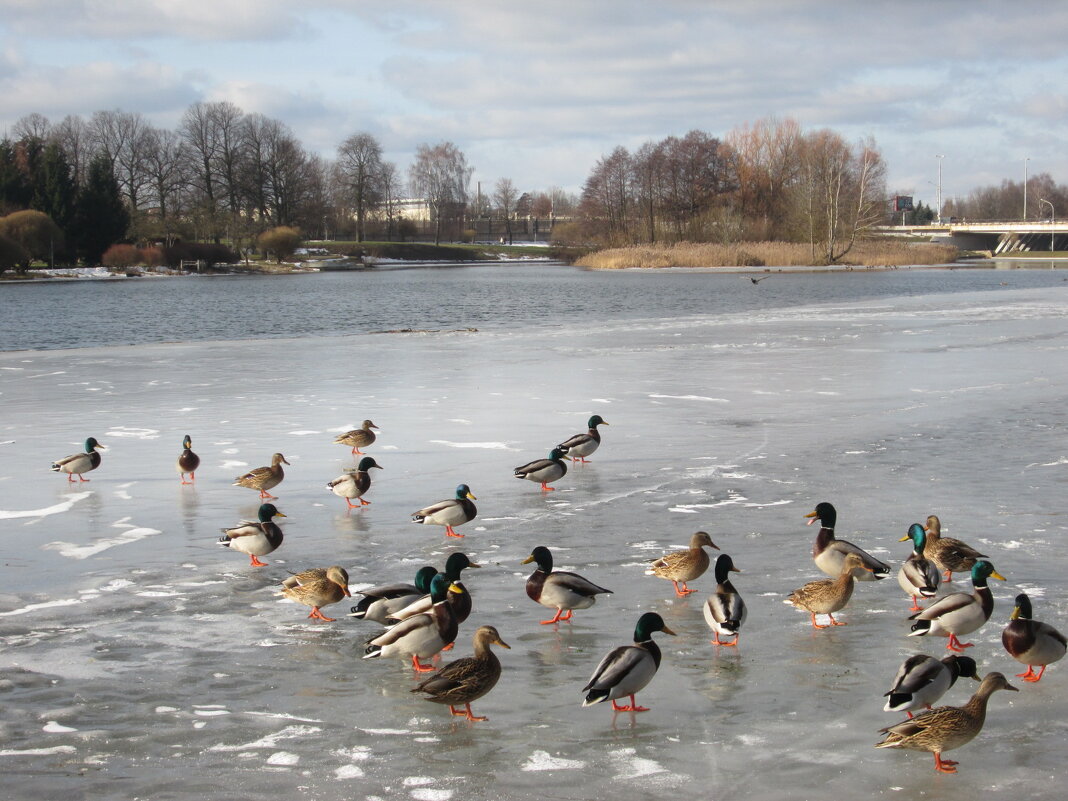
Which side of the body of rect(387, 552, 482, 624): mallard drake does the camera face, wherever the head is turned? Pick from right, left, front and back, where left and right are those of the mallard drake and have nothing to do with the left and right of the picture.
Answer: right

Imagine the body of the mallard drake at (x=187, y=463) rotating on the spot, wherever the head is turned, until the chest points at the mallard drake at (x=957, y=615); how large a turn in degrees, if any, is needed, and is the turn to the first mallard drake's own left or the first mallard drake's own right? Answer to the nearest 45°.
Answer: approximately 45° to the first mallard drake's own left

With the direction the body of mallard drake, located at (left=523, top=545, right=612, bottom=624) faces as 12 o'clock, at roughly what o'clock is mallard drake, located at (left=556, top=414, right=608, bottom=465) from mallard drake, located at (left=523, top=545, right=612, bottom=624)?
mallard drake, located at (left=556, top=414, right=608, bottom=465) is roughly at 3 o'clock from mallard drake, located at (left=523, top=545, right=612, bottom=624).

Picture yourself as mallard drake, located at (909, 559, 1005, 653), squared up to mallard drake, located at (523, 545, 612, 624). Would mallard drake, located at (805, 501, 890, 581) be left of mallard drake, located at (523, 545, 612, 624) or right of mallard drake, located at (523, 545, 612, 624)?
right

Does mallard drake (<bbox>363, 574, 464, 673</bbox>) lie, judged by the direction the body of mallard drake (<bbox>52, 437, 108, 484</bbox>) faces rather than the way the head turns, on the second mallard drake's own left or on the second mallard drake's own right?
on the second mallard drake's own right

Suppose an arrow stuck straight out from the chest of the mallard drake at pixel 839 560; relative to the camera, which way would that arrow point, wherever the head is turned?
to the viewer's left

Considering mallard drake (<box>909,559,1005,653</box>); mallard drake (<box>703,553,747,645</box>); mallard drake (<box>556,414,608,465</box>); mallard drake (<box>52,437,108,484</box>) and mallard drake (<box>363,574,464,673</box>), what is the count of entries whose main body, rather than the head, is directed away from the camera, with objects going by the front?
1

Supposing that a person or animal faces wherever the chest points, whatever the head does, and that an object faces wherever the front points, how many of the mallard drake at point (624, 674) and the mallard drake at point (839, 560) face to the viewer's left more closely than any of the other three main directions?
1

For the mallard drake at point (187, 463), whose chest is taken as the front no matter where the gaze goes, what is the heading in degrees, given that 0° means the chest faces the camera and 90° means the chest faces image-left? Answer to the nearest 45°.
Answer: approximately 0°

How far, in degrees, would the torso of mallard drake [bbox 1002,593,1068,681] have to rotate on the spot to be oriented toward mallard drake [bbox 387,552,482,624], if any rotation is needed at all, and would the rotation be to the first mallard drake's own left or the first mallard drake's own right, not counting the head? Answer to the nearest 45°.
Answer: approximately 45° to the first mallard drake's own right

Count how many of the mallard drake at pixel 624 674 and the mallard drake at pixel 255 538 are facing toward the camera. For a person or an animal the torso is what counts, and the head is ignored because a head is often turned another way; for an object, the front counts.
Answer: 0

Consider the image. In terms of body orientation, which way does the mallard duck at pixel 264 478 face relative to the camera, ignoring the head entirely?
to the viewer's right

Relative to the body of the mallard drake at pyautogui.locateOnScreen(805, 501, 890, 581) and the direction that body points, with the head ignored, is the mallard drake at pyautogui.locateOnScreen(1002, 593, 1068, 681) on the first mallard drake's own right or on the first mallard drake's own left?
on the first mallard drake's own left

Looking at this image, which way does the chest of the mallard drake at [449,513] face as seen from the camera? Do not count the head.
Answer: to the viewer's right

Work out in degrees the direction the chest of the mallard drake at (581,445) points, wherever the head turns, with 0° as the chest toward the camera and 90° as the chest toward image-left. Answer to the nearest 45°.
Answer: approximately 270°

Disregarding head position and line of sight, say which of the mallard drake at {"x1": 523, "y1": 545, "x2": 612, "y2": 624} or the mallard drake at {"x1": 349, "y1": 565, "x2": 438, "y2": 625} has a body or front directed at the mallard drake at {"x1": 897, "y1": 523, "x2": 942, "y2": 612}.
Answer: the mallard drake at {"x1": 349, "y1": 565, "x2": 438, "y2": 625}
